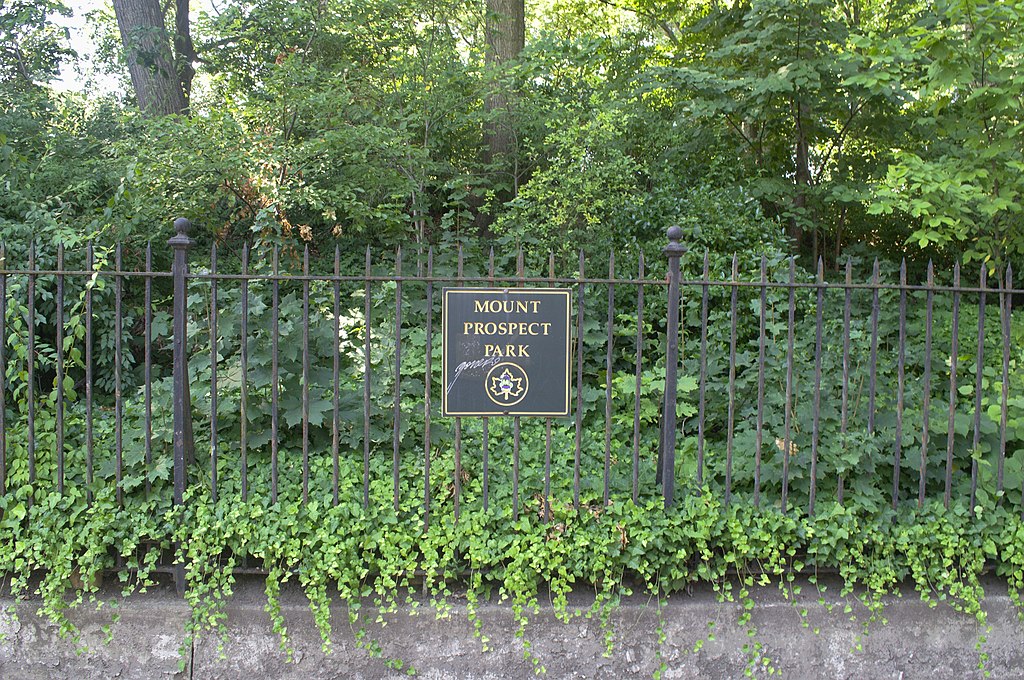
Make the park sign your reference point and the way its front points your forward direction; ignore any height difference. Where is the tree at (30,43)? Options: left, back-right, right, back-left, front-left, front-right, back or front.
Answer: back-right

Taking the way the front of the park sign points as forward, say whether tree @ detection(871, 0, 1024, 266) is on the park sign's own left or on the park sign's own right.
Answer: on the park sign's own left

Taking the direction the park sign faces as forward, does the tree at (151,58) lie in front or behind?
behind

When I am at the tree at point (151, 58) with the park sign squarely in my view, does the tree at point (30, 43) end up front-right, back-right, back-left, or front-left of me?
back-right

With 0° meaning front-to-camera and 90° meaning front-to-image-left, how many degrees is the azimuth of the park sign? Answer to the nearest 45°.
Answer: approximately 0°
